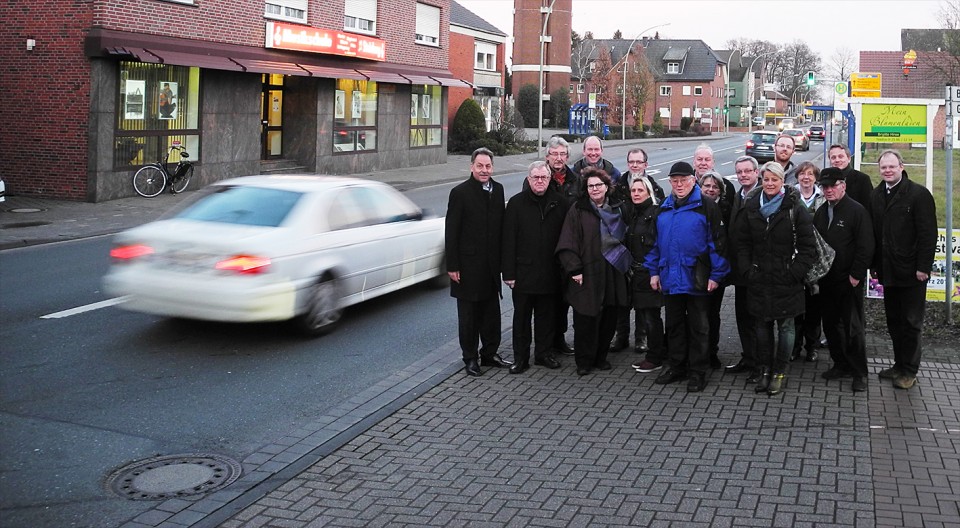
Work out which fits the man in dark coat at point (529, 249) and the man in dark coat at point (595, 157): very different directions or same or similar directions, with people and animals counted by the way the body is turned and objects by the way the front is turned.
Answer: same or similar directions

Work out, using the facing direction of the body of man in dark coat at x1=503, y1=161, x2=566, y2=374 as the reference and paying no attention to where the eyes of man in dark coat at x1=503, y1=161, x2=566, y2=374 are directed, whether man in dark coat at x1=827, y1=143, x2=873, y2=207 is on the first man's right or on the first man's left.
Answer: on the first man's left

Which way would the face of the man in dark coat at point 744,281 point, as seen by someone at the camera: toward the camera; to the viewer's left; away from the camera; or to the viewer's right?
toward the camera

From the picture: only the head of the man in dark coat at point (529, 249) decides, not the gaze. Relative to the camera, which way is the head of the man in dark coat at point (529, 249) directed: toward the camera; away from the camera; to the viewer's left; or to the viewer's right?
toward the camera

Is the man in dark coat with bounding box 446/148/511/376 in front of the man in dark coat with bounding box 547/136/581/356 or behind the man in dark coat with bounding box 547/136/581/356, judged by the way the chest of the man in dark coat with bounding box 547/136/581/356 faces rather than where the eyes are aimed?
in front

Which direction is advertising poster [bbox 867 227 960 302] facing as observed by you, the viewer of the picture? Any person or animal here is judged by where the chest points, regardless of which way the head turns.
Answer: facing the viewer

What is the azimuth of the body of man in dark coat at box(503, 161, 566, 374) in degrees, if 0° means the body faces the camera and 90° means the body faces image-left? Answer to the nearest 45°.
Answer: approximately 0°

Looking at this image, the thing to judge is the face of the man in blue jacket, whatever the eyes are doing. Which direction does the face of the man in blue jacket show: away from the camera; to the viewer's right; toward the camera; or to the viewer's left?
toward the camera

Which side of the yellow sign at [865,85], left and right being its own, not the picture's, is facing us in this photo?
front
